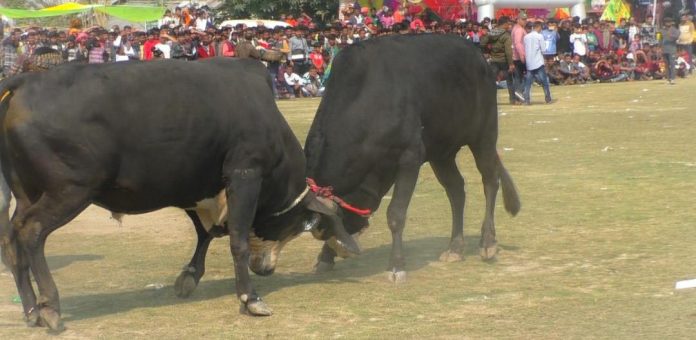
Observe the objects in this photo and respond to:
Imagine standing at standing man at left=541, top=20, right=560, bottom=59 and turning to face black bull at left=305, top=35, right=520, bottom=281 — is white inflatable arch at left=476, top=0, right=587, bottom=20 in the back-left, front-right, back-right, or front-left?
back-right

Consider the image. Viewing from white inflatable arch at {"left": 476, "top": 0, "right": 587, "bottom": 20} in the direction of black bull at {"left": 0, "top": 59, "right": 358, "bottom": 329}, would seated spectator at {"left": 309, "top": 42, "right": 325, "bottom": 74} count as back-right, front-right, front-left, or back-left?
front-right

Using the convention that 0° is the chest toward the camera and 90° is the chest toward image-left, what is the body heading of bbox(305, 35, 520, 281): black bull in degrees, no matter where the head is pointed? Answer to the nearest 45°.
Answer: approximately 45°

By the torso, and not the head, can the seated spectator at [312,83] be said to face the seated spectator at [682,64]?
no

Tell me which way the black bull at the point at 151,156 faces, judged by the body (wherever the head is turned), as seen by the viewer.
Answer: to the viewer's right

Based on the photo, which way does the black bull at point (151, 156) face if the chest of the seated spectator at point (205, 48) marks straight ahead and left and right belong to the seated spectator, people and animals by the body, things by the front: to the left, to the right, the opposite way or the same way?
to the left

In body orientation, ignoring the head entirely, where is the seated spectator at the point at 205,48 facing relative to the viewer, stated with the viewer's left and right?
facing the viewer

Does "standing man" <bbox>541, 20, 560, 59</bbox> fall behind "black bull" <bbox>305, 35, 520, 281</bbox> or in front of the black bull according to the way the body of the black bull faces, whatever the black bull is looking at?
behind

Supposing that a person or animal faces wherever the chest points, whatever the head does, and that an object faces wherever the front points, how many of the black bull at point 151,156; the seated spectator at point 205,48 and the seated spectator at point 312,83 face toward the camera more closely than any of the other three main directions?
2

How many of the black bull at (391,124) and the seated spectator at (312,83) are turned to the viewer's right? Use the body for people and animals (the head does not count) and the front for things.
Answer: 0

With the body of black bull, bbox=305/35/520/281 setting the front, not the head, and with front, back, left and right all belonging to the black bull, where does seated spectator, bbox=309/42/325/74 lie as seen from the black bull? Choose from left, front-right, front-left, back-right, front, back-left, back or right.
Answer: back-right

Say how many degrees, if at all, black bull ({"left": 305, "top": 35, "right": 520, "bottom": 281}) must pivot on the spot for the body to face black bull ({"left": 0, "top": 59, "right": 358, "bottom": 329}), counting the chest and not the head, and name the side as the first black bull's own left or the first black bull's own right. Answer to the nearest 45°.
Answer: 0° — it already faces it

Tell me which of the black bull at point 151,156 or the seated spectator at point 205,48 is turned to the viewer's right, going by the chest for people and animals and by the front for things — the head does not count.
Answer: the black bull
